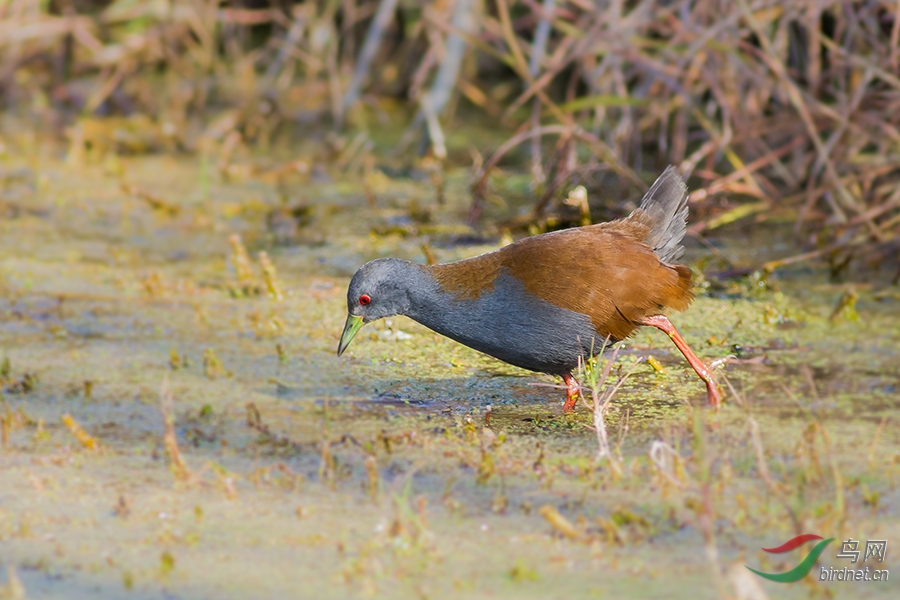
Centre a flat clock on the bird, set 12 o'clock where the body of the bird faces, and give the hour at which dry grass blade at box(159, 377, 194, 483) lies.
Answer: The dry grass blade is roughly at 11 o'clock from the bird.

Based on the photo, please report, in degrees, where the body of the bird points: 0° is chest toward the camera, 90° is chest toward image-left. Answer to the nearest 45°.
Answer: approximately 90°
